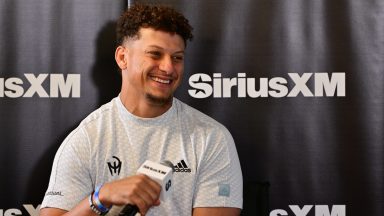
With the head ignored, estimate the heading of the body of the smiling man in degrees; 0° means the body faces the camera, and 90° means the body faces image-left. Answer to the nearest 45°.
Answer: approximately 0°

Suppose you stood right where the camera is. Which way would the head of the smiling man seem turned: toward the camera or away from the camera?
toward the camera
